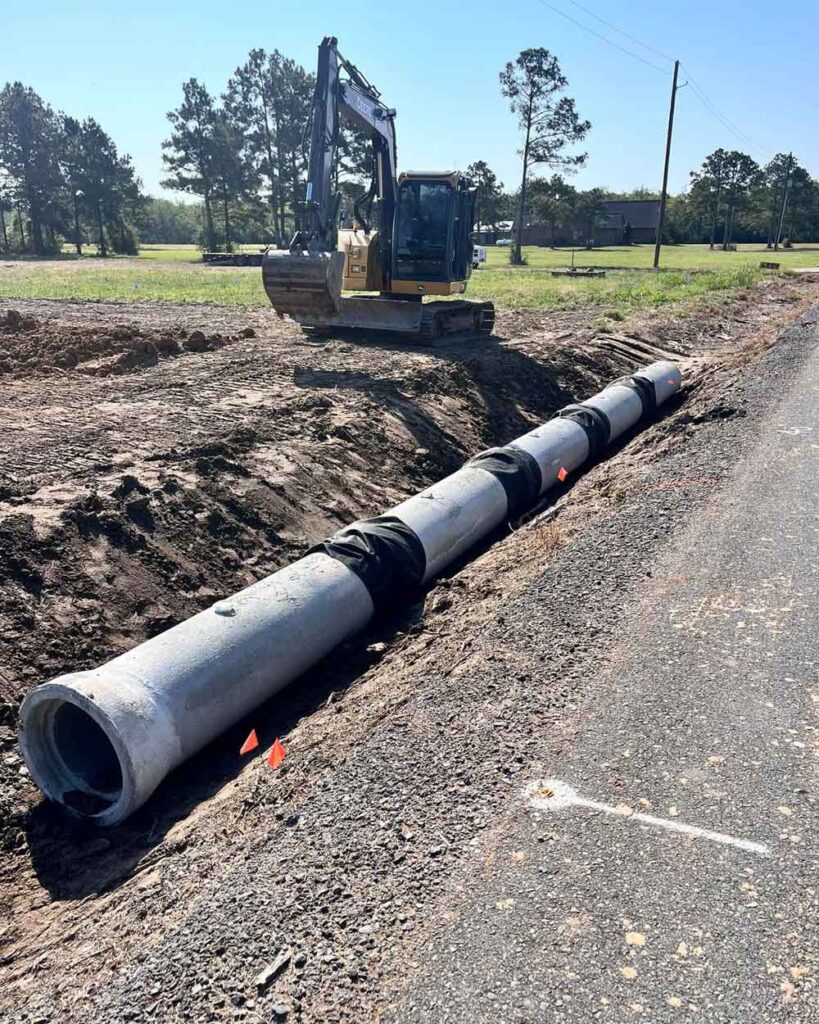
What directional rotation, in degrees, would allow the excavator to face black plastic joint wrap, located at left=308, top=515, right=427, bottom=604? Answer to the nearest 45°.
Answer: approximately 45° to its left

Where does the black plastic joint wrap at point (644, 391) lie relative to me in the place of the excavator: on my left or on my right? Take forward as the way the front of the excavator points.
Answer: on my left

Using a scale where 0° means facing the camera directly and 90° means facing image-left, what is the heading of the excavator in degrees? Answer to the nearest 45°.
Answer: approximately 45°

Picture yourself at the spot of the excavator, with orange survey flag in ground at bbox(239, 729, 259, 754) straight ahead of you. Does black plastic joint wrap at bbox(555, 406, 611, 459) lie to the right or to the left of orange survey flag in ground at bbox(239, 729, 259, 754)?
left

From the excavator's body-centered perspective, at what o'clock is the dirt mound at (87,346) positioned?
The dirt mound is roughly at 1 o'clock from the excavator.

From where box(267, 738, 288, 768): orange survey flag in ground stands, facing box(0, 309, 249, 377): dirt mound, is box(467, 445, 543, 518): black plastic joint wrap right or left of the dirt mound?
right

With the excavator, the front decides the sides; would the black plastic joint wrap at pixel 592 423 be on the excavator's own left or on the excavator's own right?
on the excavator's own left
